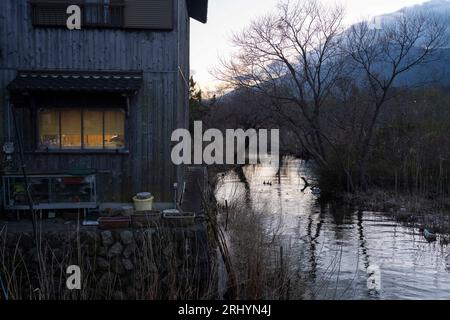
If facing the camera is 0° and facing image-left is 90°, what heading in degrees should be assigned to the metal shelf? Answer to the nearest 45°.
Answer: approximately 0°

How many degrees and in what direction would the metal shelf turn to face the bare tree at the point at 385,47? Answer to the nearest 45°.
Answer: approximately 135° to its left
